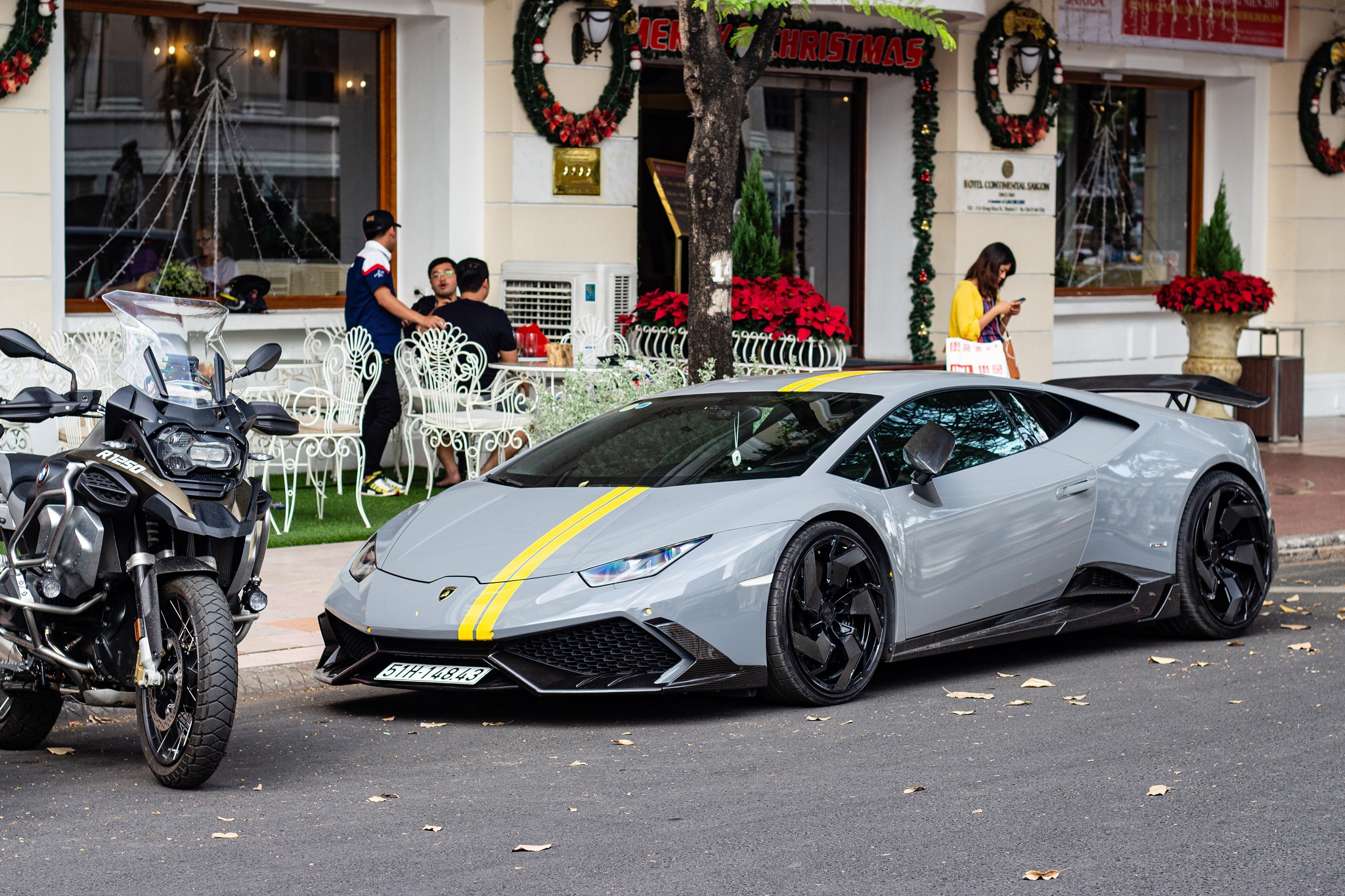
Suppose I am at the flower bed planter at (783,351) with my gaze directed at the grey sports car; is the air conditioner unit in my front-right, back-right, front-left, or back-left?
back-right

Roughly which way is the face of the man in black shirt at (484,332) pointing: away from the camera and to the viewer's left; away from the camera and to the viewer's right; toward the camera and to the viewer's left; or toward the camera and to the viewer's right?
away from the camera and to the viewer's left

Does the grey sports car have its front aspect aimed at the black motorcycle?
yes

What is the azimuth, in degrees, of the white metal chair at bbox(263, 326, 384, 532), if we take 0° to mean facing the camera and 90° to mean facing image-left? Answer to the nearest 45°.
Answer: approximately 45°

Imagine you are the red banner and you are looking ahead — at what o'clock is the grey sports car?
The grey sports car is roughly at 12 o'clock from the red banner.

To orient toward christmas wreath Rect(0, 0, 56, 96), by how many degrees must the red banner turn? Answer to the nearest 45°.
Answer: approximately 45° to its right

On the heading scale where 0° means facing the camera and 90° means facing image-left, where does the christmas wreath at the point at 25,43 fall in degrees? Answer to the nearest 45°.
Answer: approximately 0°

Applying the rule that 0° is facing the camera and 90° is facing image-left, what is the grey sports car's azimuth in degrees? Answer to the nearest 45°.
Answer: approximately 45°

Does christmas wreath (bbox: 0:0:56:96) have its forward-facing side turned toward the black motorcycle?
yes
